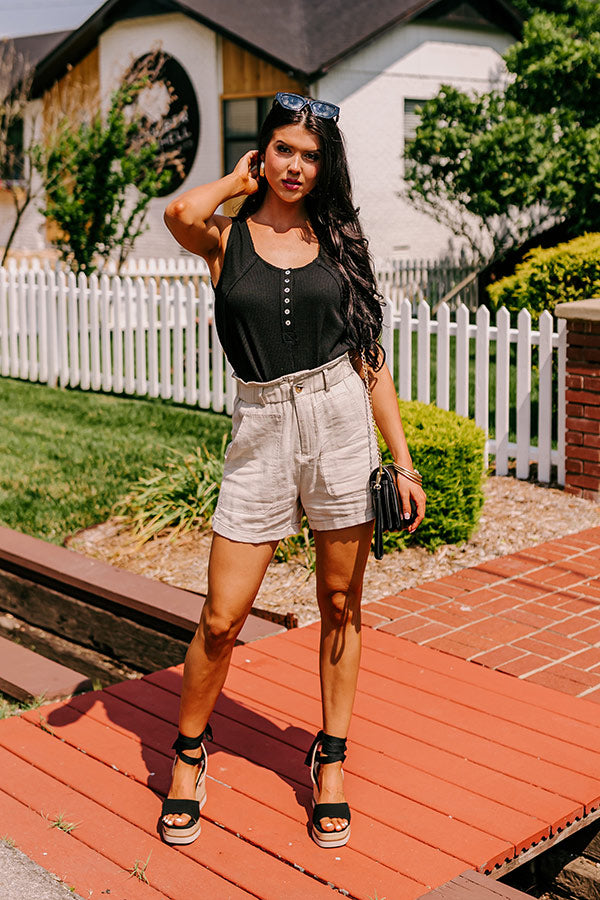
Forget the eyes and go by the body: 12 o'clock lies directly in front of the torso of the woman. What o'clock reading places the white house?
The white house is roughly at 6 o'clock from the woman.

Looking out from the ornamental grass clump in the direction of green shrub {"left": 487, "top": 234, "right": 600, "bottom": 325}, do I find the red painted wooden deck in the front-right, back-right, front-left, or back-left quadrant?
back-right

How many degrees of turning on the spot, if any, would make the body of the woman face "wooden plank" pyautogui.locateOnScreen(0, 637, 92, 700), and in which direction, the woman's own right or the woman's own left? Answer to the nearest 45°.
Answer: approximately 135° to the woman's own right

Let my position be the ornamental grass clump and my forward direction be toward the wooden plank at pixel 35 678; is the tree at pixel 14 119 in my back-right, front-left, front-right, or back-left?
back-right

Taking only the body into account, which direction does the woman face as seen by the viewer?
toward the camera

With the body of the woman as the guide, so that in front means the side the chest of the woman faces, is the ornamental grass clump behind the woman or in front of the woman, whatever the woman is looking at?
behind

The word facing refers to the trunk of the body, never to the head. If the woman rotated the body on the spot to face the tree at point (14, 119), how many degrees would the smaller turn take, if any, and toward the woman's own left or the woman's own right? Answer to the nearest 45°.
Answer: approximately 180°

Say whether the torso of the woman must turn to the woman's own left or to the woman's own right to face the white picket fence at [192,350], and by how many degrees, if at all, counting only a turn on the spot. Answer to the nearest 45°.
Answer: approximately 180°

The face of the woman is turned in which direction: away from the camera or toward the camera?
toward the camera

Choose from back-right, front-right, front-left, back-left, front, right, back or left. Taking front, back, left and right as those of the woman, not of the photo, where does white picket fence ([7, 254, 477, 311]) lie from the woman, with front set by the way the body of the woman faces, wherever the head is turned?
back

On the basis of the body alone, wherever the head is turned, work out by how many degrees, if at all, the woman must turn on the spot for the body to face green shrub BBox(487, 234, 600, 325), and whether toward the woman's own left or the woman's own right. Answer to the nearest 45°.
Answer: approximately 180°

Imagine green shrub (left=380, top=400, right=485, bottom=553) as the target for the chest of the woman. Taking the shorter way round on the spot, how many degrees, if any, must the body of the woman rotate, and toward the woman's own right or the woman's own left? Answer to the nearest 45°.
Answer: approximately 180°
